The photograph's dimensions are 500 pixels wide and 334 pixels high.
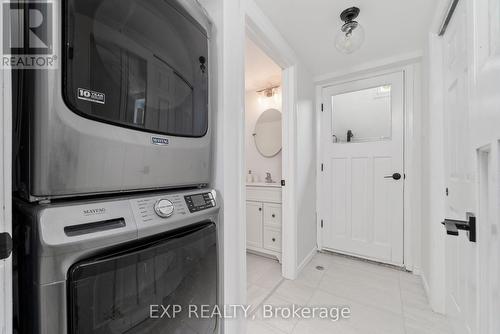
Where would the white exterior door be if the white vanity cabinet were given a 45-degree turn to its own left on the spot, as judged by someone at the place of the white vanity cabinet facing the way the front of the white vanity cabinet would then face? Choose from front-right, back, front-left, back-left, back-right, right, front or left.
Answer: left

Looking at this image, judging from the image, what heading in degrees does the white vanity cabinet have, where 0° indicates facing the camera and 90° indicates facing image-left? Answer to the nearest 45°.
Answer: approximately 45°

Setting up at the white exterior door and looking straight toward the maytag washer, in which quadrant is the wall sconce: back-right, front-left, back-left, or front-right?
front-right

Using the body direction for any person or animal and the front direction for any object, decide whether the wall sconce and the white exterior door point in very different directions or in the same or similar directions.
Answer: same or similar directions

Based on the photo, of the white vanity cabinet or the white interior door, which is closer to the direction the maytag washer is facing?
the white interior door

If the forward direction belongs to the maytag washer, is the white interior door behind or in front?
in front

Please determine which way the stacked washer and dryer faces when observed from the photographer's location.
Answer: facing the viewer and to the right of the viewer

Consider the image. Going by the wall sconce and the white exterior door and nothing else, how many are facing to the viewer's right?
0

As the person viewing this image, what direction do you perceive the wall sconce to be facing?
facing the viewer and to the left of the viewer

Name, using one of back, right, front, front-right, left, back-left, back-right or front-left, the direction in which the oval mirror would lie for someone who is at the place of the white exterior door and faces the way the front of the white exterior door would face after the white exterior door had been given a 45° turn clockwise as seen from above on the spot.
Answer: front

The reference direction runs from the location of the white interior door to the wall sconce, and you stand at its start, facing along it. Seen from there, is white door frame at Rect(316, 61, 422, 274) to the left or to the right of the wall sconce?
right

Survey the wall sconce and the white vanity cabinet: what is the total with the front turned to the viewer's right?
0
